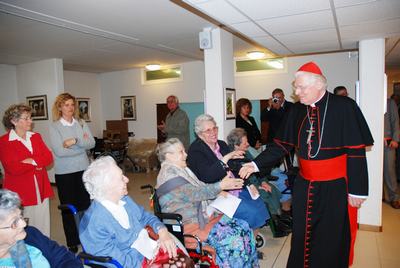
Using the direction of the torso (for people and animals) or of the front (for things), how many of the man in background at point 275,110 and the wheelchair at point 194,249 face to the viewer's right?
1

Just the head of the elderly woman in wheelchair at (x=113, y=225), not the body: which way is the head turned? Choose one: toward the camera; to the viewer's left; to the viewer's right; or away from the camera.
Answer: to the viewer's right

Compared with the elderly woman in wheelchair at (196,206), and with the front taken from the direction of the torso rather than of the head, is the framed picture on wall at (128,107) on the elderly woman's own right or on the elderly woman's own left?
on the elderly woman's own left

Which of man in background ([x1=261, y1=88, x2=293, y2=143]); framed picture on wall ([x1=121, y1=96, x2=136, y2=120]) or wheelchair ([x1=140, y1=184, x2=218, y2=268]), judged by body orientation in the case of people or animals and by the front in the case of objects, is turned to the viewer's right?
the wheelchair

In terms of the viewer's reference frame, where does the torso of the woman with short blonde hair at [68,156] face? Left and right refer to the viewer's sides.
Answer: facing the viewer and to the right of the viewer

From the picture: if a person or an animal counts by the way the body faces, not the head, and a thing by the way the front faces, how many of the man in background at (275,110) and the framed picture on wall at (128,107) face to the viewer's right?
0

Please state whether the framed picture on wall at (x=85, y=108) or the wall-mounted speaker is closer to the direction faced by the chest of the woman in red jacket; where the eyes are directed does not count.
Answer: the wall-mounted speaker

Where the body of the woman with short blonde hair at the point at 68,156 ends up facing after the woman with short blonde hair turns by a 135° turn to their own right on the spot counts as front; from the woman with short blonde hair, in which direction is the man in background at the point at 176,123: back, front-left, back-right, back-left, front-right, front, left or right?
back-right

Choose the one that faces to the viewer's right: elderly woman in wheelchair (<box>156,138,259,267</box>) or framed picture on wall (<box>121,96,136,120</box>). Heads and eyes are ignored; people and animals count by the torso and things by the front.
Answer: the elderly woman in wheelchair

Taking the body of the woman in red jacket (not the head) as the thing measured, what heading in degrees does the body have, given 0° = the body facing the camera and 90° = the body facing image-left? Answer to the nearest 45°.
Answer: approximately 315°

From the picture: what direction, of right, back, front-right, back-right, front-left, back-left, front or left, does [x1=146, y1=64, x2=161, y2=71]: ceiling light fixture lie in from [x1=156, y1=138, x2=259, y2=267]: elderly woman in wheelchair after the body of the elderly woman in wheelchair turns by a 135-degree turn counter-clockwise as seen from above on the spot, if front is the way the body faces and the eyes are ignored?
front-right

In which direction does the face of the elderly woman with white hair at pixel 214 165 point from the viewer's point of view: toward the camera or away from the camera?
toward the camera

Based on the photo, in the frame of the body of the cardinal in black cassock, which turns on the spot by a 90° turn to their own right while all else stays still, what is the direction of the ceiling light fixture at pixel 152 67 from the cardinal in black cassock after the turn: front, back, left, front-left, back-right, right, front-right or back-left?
front

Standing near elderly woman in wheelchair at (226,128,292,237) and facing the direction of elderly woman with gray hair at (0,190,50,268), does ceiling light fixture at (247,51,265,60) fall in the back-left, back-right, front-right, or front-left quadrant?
back-right

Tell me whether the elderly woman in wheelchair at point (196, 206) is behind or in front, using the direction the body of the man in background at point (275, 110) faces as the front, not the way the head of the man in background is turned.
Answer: in front

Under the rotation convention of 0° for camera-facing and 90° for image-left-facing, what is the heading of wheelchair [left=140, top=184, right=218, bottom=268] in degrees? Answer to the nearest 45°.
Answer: approximately 270°

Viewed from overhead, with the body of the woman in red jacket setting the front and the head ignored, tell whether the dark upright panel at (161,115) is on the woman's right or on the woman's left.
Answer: on the woman's left

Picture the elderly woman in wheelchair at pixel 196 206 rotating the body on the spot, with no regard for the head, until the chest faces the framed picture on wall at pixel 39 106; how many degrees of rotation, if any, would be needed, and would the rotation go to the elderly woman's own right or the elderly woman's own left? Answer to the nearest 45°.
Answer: approximately 135° to the elderly woman's own left

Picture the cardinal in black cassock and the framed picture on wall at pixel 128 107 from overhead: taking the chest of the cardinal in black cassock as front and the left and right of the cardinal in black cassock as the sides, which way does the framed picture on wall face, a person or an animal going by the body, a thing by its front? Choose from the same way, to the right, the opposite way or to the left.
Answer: to the left

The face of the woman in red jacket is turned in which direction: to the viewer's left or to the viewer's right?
to the viewer's right

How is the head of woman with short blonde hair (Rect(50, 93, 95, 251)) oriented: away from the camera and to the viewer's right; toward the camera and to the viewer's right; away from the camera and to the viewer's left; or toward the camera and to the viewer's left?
toward the camera and to the viewer's right
